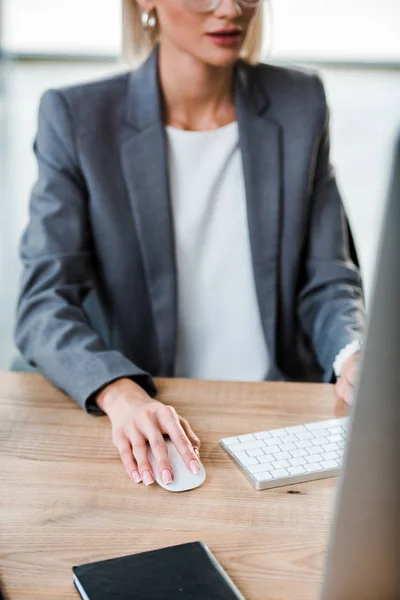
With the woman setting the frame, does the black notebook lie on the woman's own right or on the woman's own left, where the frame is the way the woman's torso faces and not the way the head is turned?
on the woman's own right

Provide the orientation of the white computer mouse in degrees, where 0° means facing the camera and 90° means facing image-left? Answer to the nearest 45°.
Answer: approximately 0°
